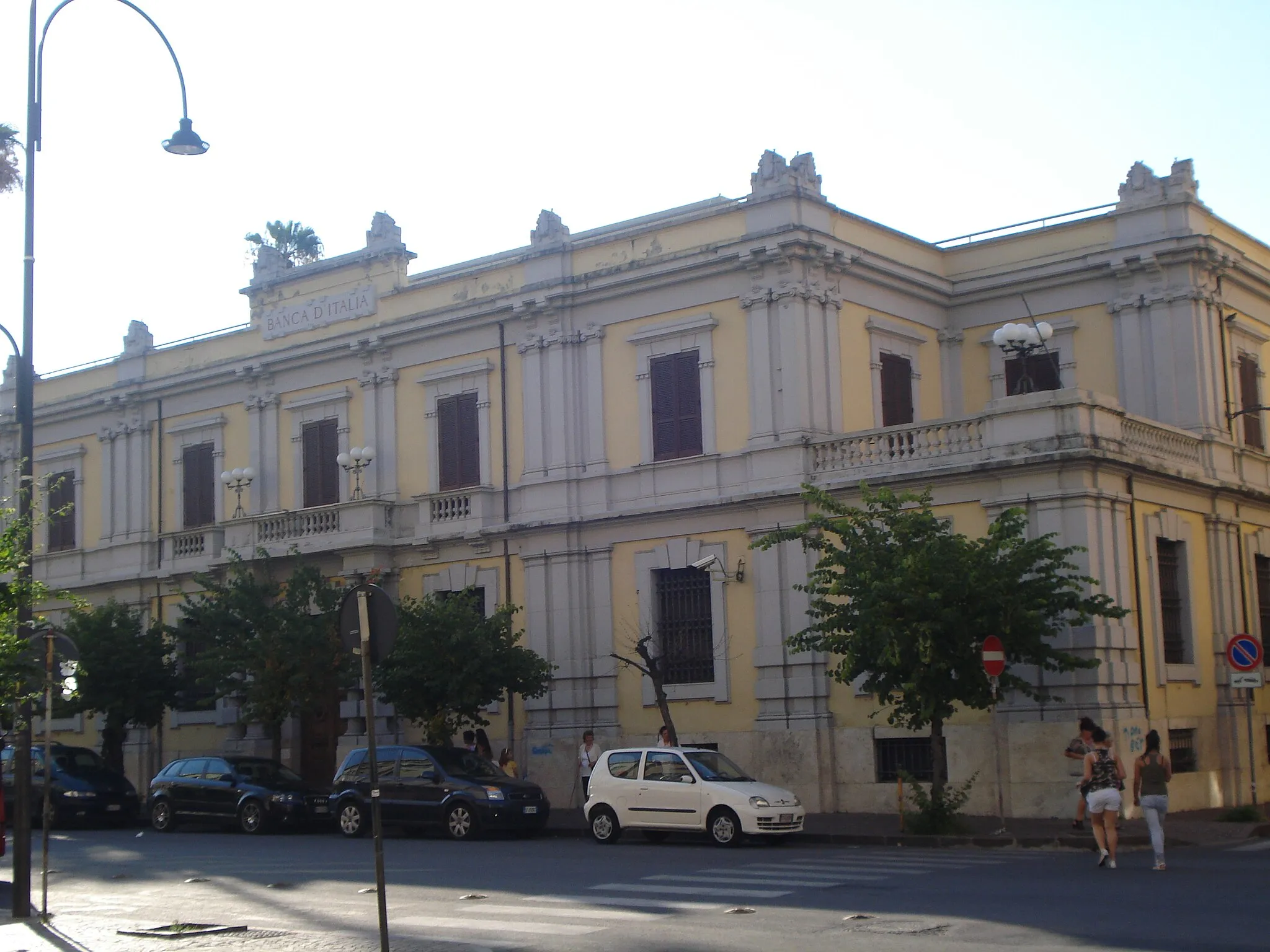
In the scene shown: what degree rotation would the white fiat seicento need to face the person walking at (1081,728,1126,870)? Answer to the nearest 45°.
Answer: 0° — it already faces them

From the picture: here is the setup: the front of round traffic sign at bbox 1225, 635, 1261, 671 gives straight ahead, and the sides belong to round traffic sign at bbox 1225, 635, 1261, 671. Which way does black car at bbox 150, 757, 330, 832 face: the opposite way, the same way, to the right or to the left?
to the left

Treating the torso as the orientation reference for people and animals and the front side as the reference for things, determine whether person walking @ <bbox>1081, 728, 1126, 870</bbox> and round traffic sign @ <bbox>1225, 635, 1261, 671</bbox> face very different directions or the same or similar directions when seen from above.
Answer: very different directions

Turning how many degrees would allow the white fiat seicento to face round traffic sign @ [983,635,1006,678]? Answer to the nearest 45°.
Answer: approximately 45° to its left

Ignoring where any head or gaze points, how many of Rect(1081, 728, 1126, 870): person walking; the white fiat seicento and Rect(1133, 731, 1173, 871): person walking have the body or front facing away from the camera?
2

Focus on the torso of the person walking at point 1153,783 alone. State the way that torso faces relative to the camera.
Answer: away from the camera

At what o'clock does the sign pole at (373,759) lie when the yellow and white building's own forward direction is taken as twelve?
The sign pole is roughly at 11 o'clock from the yellow and white building.

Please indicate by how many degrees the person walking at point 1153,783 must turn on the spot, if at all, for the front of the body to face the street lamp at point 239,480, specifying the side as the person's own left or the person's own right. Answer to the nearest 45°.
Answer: approximately 45° to the person's own left

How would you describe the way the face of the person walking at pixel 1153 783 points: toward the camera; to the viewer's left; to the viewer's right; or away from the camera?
away from the camera

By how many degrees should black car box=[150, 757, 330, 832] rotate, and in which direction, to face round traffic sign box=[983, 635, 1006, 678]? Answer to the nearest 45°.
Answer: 0° — it already faces it

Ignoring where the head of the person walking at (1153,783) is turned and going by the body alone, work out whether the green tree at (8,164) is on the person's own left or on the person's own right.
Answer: on the person's own left

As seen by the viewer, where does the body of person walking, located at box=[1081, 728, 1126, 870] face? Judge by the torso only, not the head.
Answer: away from the camera
